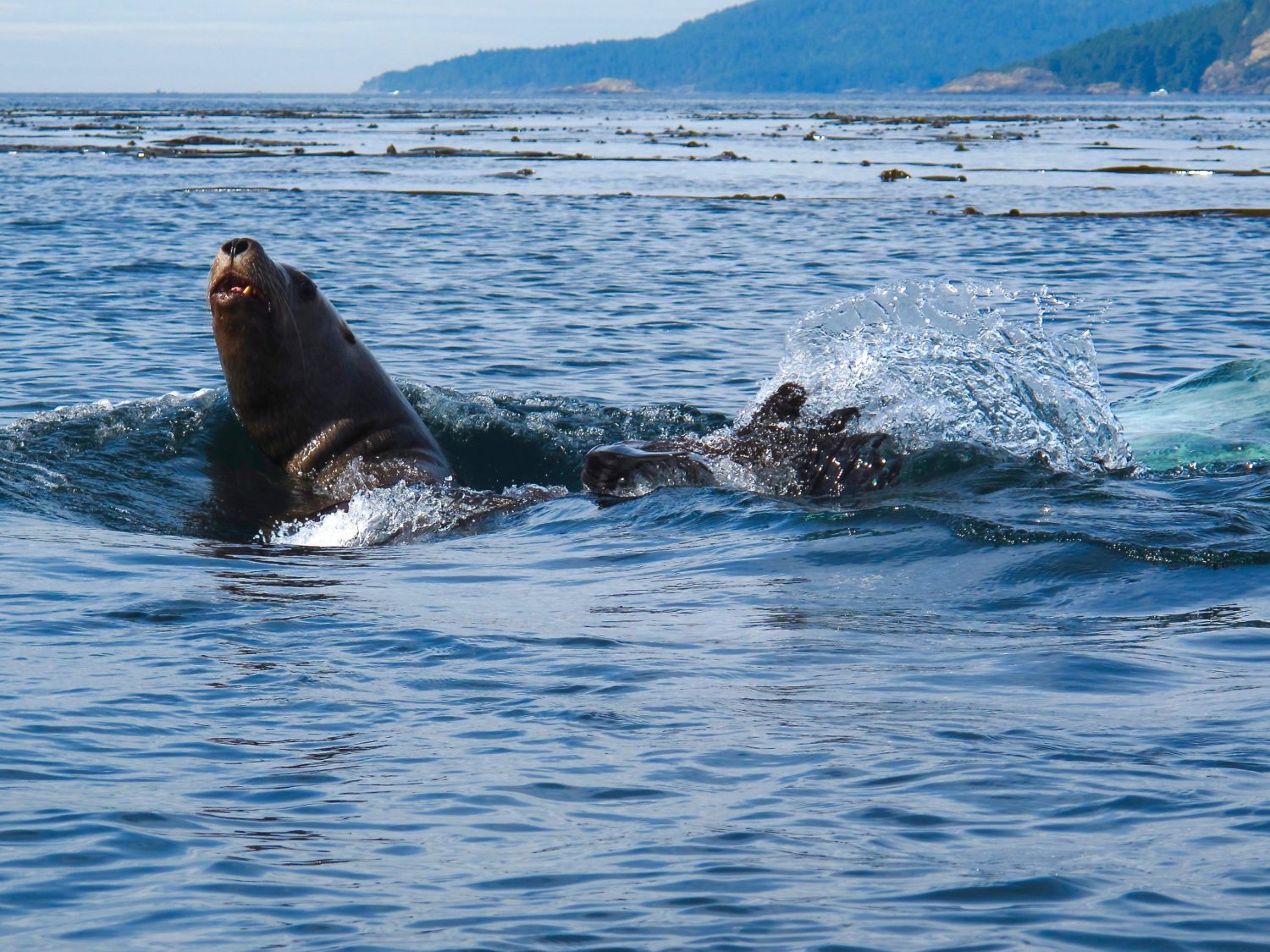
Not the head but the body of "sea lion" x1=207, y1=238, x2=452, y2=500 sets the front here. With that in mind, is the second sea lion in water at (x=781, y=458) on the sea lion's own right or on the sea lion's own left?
on the sea lion's own left

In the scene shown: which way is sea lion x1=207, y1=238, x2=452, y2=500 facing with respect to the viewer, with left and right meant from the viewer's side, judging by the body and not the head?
facing the viewer and to the left of the viewer
